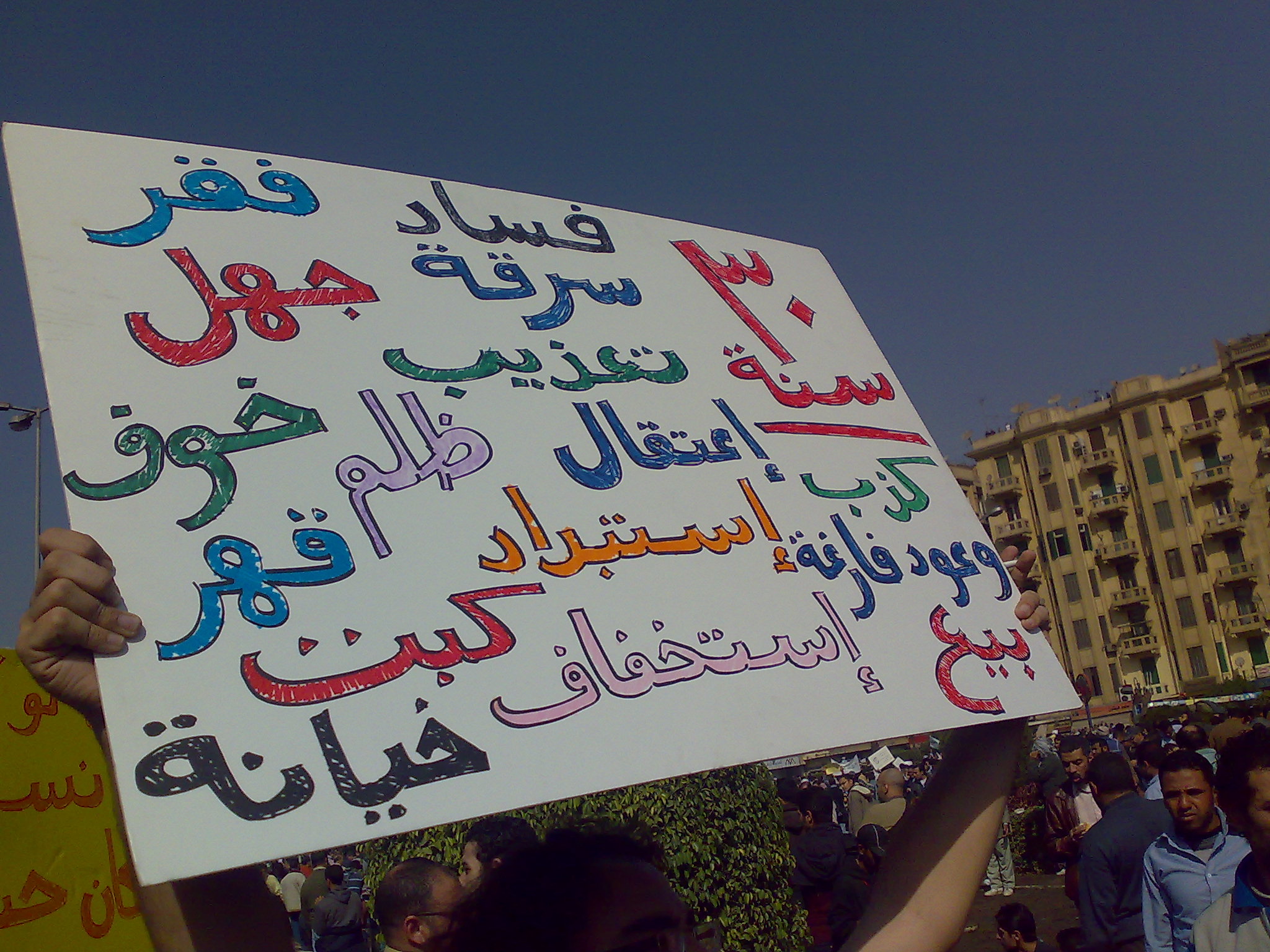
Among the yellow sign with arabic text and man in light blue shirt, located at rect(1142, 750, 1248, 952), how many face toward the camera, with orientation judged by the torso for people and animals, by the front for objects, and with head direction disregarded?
2

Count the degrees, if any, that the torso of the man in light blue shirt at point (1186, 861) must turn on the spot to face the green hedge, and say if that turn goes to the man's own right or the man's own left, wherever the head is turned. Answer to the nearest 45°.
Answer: approximately 135° to the man's own right

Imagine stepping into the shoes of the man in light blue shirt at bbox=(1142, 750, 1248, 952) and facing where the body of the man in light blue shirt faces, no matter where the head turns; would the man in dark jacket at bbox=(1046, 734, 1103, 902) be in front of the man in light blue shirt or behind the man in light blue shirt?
behind

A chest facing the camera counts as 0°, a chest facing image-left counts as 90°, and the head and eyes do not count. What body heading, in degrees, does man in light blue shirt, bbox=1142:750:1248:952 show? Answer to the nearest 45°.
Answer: approximately 0°

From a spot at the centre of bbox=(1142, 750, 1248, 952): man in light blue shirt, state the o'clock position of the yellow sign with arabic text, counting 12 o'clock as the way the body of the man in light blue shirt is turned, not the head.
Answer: The yellow sign with arabic text is roughly at 2 o'clock from the man in light blue shirt.

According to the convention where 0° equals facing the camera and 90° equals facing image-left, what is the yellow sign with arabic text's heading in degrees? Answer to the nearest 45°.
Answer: approximately 0°

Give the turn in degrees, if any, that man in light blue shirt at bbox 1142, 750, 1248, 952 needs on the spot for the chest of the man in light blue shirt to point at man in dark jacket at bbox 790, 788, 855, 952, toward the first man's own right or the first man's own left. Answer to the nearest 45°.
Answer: approximately 135° to the first man's own right

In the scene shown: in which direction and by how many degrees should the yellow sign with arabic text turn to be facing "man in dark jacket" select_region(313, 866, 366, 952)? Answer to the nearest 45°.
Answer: approximately 180°

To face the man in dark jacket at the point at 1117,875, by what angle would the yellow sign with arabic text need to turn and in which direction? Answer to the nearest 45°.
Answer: approximately 90° to its left

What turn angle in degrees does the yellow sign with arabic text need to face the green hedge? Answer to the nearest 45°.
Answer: approximately 135° to its left
